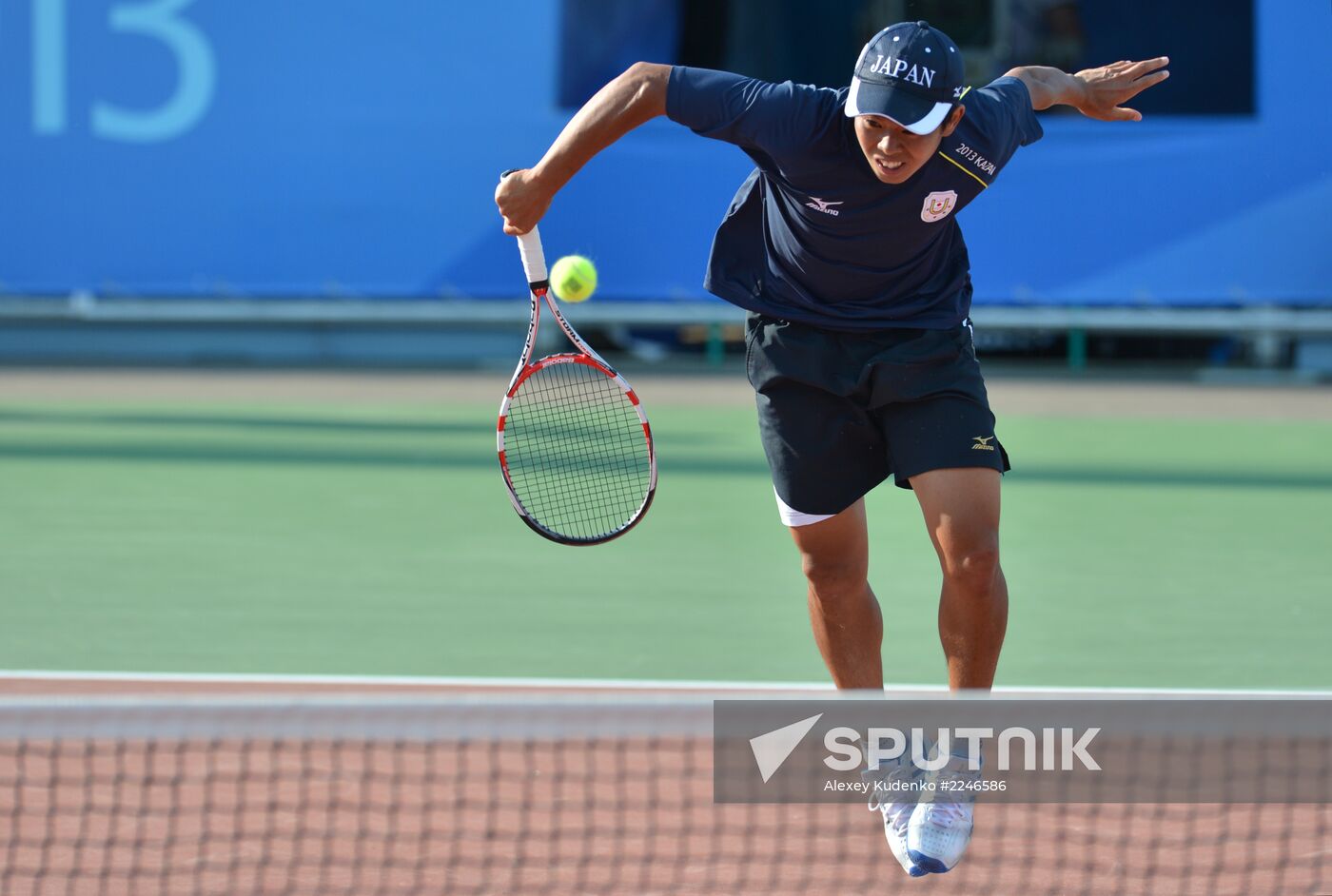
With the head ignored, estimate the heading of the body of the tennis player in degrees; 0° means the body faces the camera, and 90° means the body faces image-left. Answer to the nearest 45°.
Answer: approximately 0°
